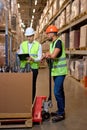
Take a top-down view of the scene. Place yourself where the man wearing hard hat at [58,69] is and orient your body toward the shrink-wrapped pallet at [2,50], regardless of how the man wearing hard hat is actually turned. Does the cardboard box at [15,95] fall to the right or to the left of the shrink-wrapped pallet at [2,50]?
left

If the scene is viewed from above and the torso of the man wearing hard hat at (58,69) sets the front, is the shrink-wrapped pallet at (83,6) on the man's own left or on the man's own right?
on the man's own right

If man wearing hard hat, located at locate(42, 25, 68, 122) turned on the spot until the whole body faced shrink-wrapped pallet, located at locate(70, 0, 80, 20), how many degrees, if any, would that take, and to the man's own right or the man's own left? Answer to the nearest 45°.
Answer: approximately 90° to the man's own right

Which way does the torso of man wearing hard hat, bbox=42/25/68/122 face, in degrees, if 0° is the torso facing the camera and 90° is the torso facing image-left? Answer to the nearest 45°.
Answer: approximately 90°

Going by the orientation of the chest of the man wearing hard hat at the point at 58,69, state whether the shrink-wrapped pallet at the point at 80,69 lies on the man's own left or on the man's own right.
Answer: on the man's own right

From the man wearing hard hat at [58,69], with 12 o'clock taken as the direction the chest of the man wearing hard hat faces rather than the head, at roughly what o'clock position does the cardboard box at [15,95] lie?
The cardboard box is roughly at 11 o'clock from the man wearing hard hat.

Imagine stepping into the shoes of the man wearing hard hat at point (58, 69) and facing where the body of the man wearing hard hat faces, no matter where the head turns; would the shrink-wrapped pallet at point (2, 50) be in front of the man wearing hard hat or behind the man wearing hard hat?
in front
